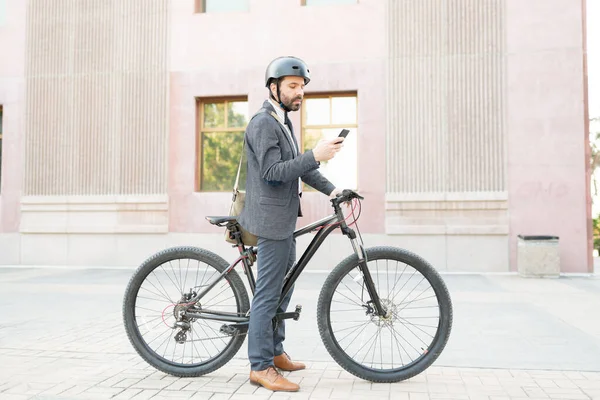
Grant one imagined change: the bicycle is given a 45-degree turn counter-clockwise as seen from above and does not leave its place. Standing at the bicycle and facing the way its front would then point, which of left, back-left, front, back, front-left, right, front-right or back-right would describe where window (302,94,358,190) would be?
front-left

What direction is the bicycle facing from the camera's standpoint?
to the viewer's right

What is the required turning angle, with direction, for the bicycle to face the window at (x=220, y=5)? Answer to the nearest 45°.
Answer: approximately 90° to its left

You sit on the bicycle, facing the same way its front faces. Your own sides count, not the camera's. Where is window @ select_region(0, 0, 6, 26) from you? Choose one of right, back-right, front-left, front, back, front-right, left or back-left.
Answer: back-left

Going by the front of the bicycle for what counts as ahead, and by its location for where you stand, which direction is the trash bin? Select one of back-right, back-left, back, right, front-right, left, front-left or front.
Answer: front-left

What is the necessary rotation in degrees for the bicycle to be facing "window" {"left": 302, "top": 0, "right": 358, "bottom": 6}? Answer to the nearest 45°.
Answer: approximately 90° to its left
